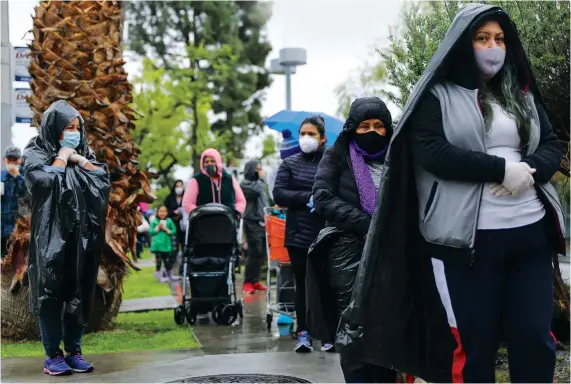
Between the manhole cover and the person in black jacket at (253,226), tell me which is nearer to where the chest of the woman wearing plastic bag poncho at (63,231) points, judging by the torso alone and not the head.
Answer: the manhole cover

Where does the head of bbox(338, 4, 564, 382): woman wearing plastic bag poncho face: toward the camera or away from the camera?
toward the camera

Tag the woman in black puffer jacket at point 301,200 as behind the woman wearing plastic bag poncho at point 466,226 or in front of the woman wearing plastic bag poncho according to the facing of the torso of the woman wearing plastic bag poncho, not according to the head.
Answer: behind

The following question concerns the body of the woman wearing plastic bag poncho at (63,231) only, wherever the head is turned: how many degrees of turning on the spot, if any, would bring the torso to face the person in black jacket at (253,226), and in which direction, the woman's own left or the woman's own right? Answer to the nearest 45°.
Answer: approximately 90° to the woman's own left

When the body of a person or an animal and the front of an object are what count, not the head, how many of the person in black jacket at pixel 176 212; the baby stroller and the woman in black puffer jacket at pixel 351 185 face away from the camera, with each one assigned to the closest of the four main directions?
0

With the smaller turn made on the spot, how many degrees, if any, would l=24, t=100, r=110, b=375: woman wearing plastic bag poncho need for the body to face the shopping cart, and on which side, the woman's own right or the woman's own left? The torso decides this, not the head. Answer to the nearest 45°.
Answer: approximately 90° to the woman's own left

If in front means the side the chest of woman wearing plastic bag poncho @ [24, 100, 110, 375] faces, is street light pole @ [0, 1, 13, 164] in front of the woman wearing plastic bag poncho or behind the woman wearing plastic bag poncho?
behind

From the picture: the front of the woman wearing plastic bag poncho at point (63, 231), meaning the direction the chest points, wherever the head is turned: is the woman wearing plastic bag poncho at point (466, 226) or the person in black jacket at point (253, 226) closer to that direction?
the woman wearing plastic bag poncho

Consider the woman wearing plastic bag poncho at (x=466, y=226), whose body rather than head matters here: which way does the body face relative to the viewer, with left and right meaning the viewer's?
facing the viewer and to the right of the viewer

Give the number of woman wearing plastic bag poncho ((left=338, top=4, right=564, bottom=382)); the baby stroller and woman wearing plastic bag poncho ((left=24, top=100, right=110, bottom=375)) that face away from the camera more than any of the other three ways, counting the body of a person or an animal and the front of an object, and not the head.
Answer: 0

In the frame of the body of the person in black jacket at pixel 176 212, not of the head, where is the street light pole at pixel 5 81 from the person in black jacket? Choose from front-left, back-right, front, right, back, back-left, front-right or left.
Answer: right

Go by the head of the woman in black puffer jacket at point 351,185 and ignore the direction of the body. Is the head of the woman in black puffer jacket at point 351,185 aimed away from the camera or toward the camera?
toward the camera

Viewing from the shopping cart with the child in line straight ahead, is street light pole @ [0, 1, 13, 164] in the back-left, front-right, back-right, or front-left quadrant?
front-left

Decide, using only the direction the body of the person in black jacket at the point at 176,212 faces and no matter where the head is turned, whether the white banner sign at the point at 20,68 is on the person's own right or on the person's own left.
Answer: on the person's own right
